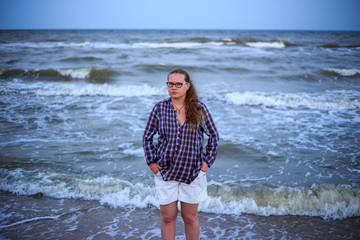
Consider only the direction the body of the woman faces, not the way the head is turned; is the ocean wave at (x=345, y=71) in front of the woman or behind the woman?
behind

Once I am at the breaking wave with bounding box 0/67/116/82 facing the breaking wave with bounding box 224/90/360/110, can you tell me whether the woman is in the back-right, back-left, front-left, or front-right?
front-right

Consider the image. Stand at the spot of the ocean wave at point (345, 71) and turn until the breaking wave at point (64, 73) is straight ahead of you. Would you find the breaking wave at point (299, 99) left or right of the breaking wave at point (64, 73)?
left

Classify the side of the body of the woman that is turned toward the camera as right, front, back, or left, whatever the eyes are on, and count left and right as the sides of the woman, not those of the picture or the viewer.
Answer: front

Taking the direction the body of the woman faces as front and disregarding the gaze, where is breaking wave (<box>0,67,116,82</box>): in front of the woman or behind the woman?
behind

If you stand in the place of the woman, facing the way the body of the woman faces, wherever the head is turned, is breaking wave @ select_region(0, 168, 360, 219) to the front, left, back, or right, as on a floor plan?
back
